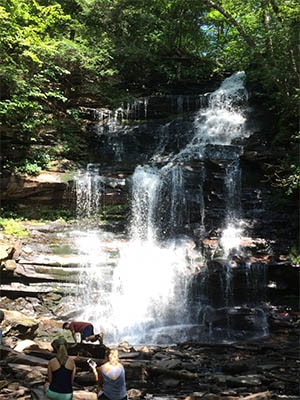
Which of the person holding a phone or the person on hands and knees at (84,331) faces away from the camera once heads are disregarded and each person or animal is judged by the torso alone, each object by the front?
the person holding a phone

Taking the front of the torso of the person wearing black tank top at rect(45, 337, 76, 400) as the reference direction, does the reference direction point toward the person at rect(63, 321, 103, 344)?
yes

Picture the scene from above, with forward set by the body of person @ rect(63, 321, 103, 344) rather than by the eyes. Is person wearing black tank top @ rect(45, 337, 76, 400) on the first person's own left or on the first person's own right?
on the first person's own left

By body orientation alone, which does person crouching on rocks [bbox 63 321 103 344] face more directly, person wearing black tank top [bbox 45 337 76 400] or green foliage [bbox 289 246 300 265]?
the person wearing black tank top

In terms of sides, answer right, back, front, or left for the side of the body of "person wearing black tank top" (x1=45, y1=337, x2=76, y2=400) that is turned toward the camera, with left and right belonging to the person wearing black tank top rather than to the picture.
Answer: back

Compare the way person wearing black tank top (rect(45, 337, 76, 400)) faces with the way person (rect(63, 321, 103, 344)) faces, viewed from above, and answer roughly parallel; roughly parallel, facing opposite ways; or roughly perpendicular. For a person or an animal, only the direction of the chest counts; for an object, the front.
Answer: roughly perpendicular

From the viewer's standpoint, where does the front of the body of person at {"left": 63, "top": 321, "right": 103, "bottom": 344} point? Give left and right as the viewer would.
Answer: facing to the left of the viewer

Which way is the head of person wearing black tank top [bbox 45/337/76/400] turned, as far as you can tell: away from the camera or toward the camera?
away from the camera

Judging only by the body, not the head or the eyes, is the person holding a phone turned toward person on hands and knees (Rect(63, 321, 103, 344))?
yes

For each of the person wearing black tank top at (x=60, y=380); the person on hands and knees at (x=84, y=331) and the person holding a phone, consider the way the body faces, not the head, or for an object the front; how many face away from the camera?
2

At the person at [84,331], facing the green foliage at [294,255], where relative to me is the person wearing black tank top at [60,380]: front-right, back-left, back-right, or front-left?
back-right

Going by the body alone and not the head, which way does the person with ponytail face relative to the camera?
away from the camera
